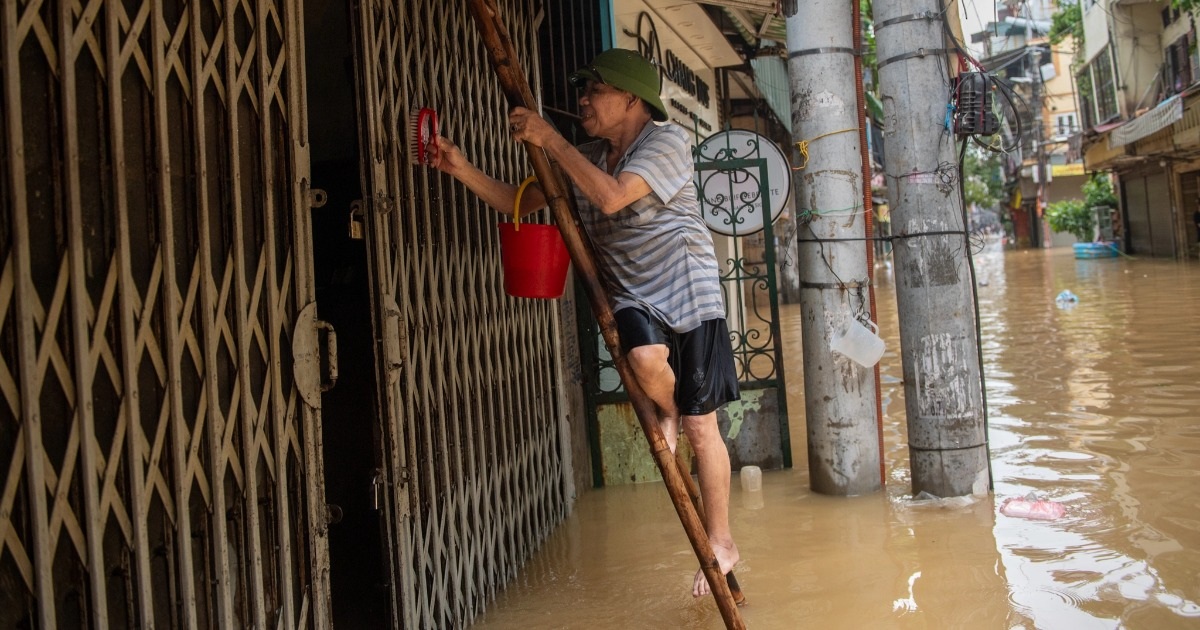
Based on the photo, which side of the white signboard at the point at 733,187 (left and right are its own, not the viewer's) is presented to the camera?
front

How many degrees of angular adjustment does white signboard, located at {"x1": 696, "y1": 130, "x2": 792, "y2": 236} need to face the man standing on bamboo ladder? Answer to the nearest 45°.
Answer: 0° — it already faces them

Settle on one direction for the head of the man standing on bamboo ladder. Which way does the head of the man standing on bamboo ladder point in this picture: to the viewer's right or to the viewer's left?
to the viewer's left

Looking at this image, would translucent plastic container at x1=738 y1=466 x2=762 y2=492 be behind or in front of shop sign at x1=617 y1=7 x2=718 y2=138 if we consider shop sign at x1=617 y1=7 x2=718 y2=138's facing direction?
in front

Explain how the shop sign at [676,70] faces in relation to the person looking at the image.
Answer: facing the viewer and to the right of the viewer

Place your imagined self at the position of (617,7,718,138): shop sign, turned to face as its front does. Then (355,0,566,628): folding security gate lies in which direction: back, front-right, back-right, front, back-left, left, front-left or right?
front-right

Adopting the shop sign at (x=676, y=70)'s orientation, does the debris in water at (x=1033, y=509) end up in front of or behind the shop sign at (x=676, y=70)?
in front

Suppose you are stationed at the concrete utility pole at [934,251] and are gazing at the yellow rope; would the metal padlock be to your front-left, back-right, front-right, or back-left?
front-left

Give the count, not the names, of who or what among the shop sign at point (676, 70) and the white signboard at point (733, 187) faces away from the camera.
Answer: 0

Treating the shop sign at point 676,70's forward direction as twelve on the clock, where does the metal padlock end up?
The metal padlock is roughly at 2 o'clock from the shop sign.

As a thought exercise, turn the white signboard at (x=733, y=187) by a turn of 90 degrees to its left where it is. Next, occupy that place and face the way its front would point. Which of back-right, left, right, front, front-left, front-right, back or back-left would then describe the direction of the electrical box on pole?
front-right

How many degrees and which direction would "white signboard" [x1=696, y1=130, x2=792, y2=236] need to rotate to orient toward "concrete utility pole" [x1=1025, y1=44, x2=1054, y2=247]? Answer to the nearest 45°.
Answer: approximately 180°
